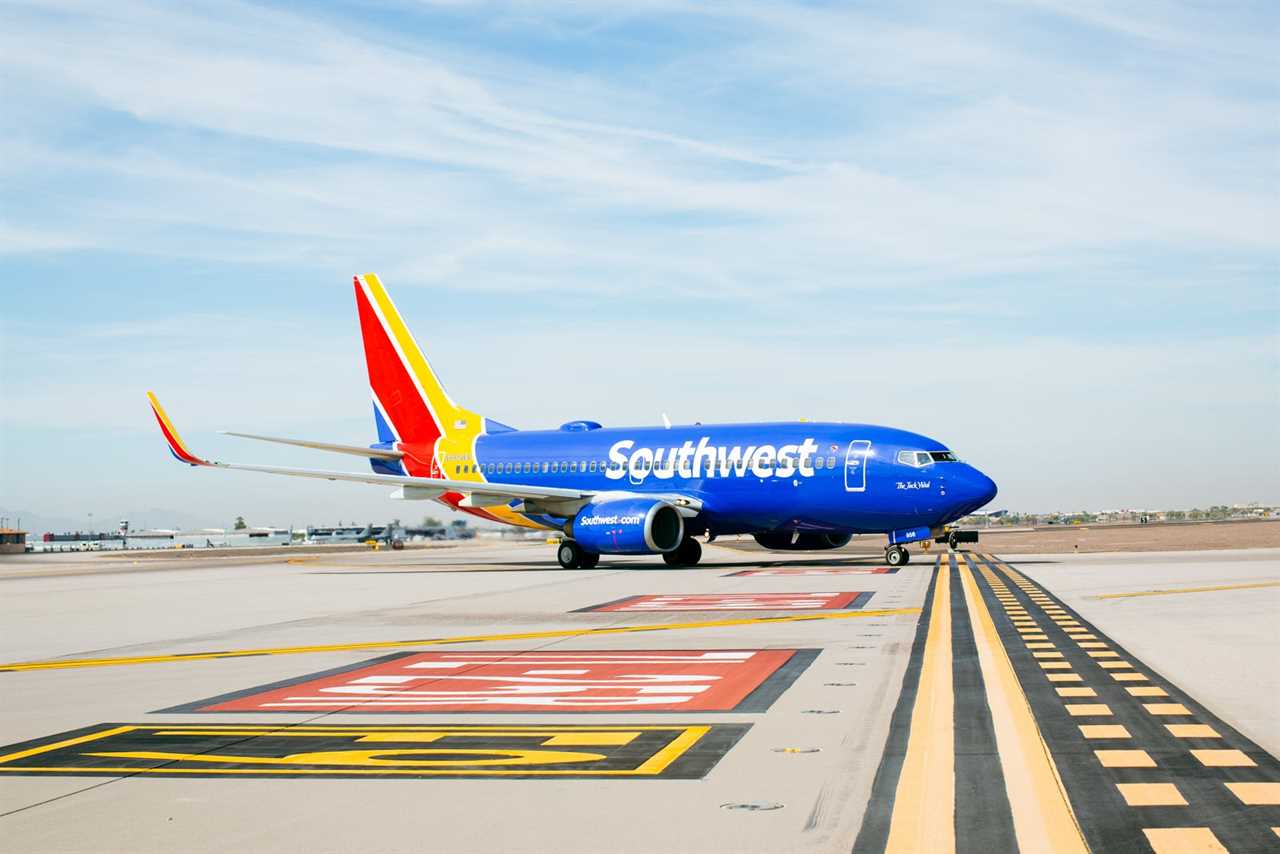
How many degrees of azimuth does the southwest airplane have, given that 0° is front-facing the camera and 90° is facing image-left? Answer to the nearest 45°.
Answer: approximately 315°
